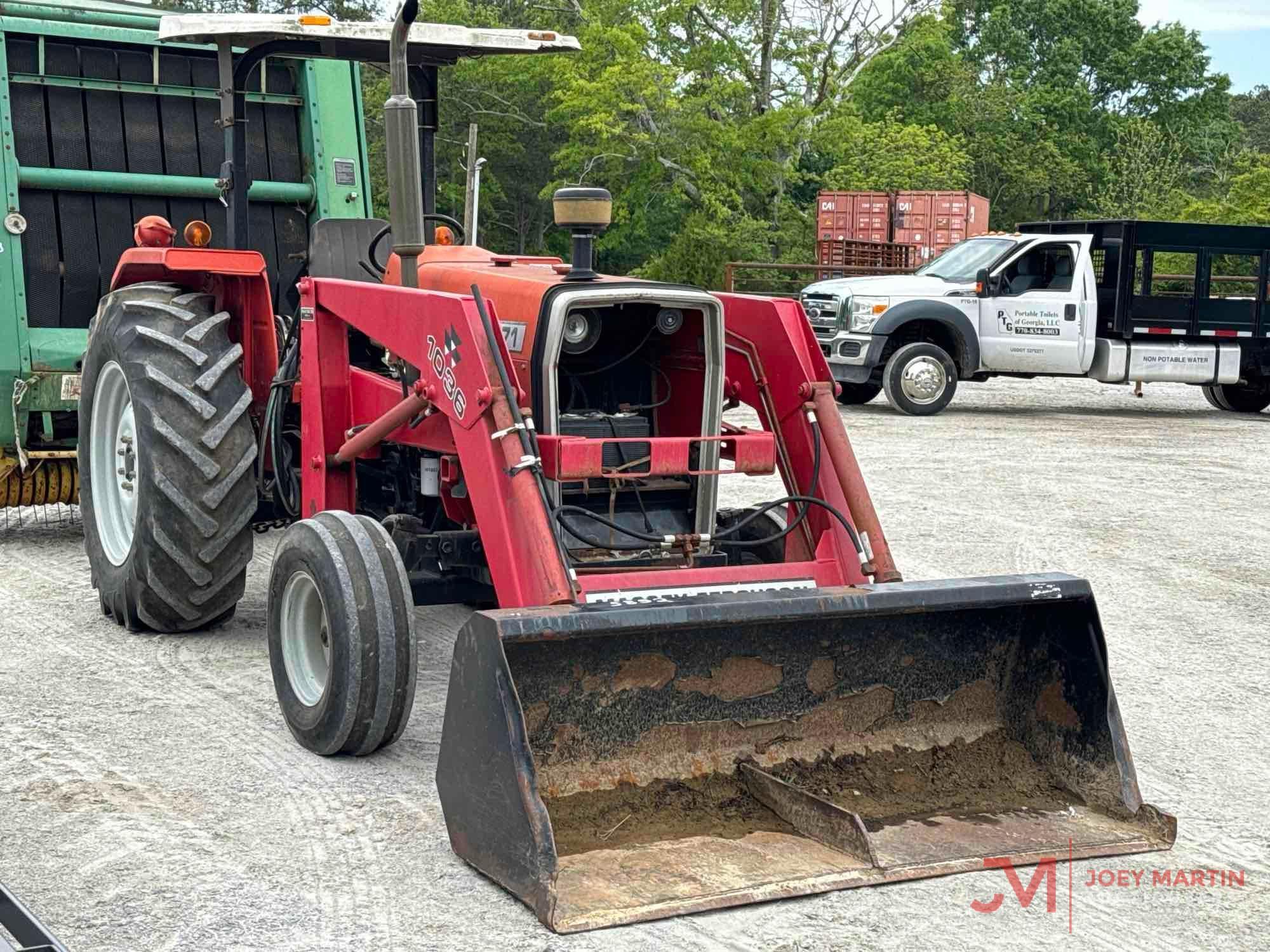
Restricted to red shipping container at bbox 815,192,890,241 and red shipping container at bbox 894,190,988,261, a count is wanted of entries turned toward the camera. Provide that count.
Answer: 2

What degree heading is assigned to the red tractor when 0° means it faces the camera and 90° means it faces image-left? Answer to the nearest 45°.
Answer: approximately 315°

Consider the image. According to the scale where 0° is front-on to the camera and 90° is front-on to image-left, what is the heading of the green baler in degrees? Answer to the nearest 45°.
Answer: approximately 0°

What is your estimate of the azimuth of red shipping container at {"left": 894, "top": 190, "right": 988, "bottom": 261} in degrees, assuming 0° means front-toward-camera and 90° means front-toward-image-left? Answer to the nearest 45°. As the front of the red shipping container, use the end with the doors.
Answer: approximately 0°

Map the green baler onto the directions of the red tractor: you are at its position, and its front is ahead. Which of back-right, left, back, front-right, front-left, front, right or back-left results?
back

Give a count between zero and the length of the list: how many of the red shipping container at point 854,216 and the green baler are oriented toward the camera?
2

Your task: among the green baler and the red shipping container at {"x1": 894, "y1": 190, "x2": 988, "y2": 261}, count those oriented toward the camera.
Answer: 2
